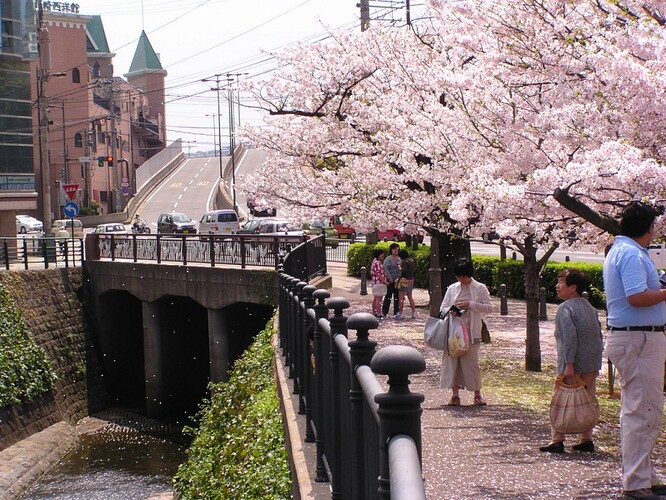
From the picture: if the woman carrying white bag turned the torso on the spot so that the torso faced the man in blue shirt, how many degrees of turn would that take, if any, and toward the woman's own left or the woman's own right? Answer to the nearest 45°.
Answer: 0° — they already face them

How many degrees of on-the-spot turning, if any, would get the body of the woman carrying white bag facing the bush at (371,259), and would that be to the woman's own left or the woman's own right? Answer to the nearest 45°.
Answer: approximately 180°

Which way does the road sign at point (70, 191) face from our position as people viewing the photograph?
facing the viewer

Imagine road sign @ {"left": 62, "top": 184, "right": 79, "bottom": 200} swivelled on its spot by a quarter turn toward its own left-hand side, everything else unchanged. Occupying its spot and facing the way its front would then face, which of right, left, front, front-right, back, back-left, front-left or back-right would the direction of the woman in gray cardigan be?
right

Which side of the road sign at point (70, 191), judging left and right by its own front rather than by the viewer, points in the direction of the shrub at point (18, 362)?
front

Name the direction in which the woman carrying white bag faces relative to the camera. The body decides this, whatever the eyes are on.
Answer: toward the camera

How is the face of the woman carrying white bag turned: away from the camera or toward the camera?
toward the camera

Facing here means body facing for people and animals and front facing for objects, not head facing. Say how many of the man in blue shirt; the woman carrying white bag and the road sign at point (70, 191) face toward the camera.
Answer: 2

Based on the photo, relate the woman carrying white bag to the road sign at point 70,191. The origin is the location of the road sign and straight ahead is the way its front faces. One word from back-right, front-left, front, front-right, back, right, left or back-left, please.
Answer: front
